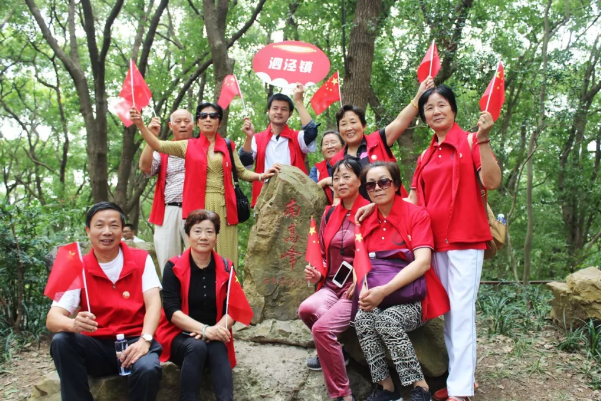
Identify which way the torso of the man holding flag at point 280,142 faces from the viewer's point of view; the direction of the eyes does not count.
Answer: toward the camera

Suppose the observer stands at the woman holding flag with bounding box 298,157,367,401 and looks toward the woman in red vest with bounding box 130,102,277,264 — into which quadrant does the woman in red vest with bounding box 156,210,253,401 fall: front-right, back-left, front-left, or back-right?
front-left

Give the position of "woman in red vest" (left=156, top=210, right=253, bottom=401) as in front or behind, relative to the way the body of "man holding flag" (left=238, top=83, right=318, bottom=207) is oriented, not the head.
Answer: in front

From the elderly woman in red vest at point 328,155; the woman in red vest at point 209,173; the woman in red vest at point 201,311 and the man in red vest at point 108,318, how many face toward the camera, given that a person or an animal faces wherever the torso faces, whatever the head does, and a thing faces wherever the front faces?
4

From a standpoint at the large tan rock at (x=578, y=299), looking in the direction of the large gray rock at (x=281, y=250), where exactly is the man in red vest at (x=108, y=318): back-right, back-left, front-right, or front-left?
front-left

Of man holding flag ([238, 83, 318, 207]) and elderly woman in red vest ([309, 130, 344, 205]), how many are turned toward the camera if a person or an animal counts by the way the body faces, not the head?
2

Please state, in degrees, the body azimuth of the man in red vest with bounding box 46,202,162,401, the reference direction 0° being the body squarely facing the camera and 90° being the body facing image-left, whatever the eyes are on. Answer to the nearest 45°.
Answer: approximately 0°

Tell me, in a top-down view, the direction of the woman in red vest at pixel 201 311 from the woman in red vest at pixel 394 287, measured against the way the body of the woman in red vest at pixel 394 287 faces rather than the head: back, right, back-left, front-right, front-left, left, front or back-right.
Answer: front-right

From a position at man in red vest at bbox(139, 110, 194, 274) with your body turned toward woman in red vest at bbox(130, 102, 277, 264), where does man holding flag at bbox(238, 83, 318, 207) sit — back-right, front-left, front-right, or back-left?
front-left

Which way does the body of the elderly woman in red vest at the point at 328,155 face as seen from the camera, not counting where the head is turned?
toward the camera
